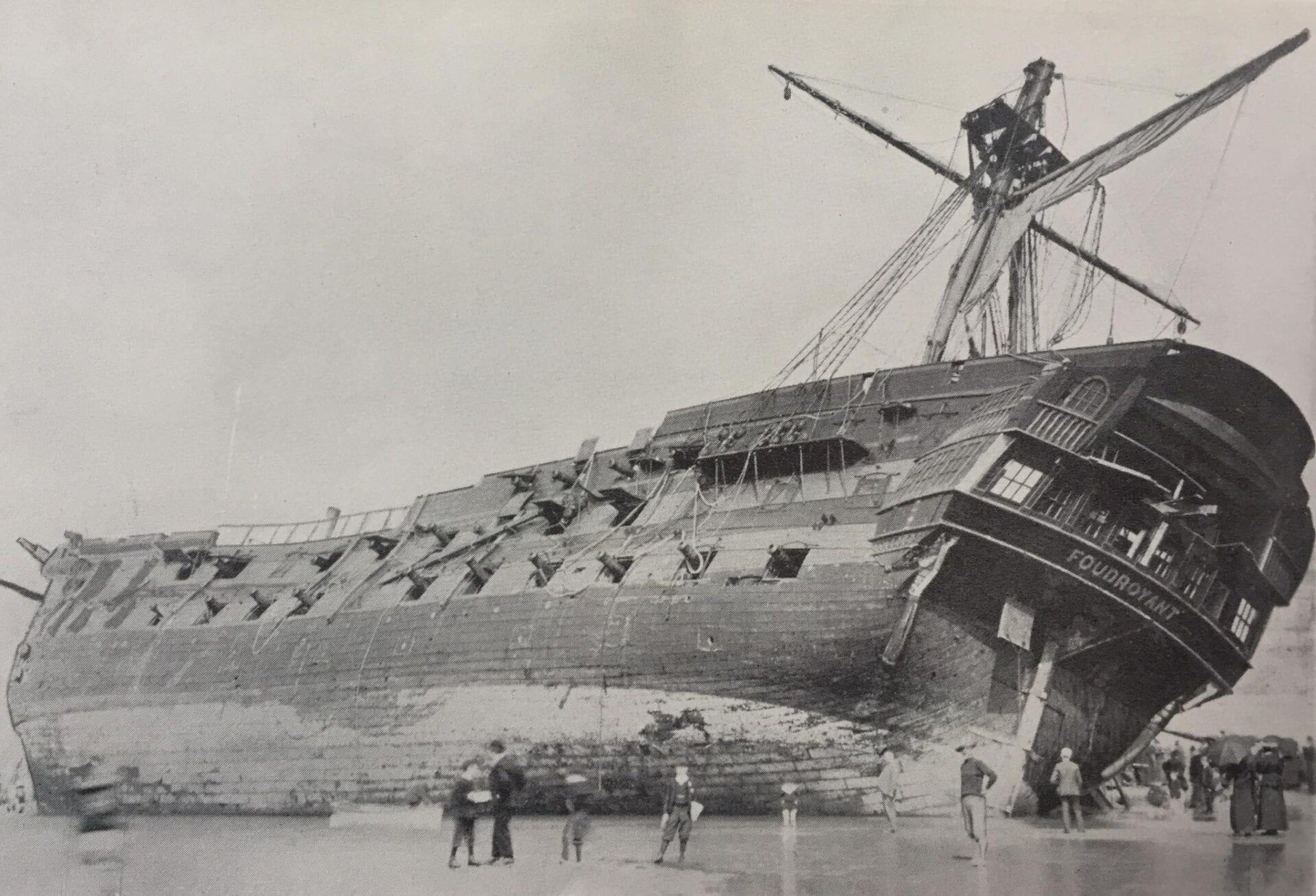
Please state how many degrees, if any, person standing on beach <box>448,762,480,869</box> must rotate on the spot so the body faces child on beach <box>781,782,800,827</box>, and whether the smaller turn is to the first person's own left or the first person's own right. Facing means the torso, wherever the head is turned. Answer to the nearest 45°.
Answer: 0° — they already face them

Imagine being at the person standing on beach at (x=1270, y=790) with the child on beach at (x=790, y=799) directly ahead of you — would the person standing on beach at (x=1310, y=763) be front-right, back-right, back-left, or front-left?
back-right

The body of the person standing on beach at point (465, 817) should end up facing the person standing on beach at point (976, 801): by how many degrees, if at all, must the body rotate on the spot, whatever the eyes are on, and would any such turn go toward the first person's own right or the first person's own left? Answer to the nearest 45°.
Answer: approximately 45° to the first person's own right

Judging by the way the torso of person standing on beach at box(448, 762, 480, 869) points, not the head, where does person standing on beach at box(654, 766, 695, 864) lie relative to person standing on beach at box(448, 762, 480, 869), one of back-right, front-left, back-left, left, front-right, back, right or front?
front-right

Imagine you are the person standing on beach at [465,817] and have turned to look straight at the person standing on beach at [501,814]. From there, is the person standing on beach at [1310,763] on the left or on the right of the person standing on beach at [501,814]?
left
